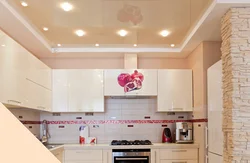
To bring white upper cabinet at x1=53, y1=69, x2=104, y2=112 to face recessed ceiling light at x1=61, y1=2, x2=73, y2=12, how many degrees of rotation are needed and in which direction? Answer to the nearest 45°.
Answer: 0° — it already faces it

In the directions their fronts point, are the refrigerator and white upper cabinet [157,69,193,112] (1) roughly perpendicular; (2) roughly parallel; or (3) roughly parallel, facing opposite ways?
roughly perpendicular

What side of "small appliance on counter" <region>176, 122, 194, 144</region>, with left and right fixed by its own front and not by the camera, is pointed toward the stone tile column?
front

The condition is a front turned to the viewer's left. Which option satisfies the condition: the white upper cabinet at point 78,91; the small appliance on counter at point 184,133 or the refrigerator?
the refrigerator

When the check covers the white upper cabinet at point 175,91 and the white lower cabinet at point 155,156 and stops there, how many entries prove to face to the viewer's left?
0

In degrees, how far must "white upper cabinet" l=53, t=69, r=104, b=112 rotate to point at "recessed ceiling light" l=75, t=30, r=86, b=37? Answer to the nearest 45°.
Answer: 0° — it already faces it

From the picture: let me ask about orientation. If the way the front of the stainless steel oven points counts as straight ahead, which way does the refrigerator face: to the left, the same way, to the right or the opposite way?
to the right

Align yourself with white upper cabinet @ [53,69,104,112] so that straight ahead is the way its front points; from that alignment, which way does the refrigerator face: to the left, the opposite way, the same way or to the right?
to the right

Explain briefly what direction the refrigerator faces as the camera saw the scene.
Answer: facing to the left of the viewer

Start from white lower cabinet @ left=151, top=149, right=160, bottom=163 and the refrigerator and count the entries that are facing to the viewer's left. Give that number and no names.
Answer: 1
